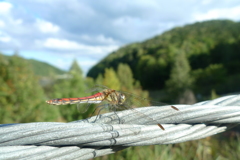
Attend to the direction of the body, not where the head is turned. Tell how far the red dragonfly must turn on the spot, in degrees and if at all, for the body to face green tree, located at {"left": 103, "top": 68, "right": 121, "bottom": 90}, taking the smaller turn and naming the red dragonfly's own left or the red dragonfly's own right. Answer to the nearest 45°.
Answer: approximately 90° to the red dragonfly's own left

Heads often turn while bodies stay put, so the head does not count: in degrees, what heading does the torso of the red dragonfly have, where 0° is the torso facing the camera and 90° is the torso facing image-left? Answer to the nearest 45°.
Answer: approximately 270°

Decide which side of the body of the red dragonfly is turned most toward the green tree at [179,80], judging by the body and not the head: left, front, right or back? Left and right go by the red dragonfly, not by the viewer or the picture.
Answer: left

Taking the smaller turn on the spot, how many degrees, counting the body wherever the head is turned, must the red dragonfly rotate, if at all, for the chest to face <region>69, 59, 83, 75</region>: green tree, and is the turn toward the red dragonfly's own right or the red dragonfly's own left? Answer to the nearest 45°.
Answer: approximately 90° to the red dragonfly's own left
